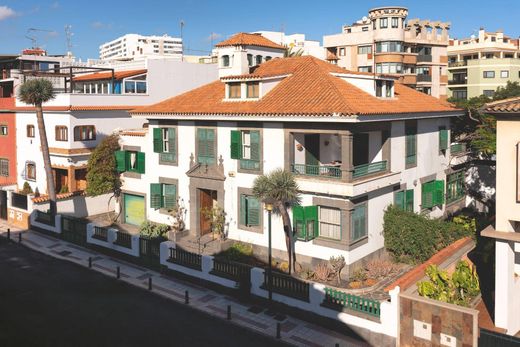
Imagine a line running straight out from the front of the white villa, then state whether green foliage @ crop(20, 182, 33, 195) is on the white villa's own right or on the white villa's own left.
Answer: on the white villa's own right

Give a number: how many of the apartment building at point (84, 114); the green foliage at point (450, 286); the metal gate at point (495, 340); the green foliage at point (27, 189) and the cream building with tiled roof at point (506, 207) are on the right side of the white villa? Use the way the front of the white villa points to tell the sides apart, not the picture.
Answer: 2

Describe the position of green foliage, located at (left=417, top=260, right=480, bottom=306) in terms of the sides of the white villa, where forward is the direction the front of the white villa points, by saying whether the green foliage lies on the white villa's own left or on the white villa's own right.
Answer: on the white villa's own left

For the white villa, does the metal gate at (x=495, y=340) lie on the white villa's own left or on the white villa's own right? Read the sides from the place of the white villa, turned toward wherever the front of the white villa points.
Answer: on the white villa's own left

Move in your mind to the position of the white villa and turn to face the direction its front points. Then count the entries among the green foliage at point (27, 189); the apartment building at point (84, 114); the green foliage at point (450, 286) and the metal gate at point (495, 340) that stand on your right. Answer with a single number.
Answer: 2

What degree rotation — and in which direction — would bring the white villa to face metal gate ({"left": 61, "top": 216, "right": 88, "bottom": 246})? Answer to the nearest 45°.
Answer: approximately 45° to its right

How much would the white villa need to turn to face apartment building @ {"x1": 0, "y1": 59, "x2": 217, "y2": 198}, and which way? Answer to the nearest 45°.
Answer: approximately 90° to its right

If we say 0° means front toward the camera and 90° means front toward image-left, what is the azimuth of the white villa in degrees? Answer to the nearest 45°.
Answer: approximately 45°
